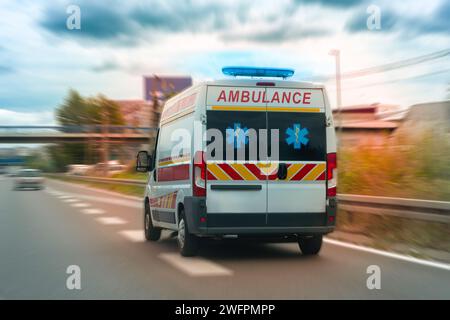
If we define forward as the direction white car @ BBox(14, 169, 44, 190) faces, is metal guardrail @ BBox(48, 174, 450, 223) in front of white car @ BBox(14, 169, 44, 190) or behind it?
behind

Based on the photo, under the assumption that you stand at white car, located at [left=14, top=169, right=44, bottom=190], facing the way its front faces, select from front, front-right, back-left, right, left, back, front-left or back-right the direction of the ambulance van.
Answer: back

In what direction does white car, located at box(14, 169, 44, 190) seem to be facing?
away from the camera
